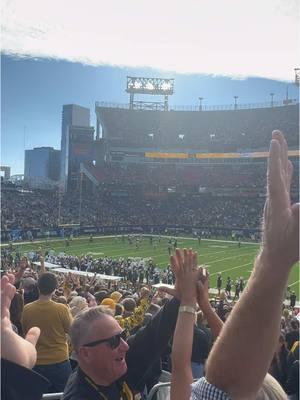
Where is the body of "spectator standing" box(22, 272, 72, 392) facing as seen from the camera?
away from the camera

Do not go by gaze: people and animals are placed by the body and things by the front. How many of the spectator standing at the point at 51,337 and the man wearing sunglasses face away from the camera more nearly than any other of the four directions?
1

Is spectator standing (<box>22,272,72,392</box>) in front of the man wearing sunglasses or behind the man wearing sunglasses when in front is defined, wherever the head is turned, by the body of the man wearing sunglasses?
behind

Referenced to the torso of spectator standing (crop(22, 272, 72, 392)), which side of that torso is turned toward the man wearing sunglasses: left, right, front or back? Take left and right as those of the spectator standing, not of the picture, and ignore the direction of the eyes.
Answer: back

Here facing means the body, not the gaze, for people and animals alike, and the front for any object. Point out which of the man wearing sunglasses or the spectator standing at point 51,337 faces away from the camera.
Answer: the spectator standing

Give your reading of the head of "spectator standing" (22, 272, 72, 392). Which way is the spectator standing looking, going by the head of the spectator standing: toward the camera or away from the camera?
away from the camera

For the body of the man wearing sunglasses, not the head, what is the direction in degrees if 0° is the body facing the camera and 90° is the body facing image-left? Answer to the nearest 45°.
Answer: approximately 315°
